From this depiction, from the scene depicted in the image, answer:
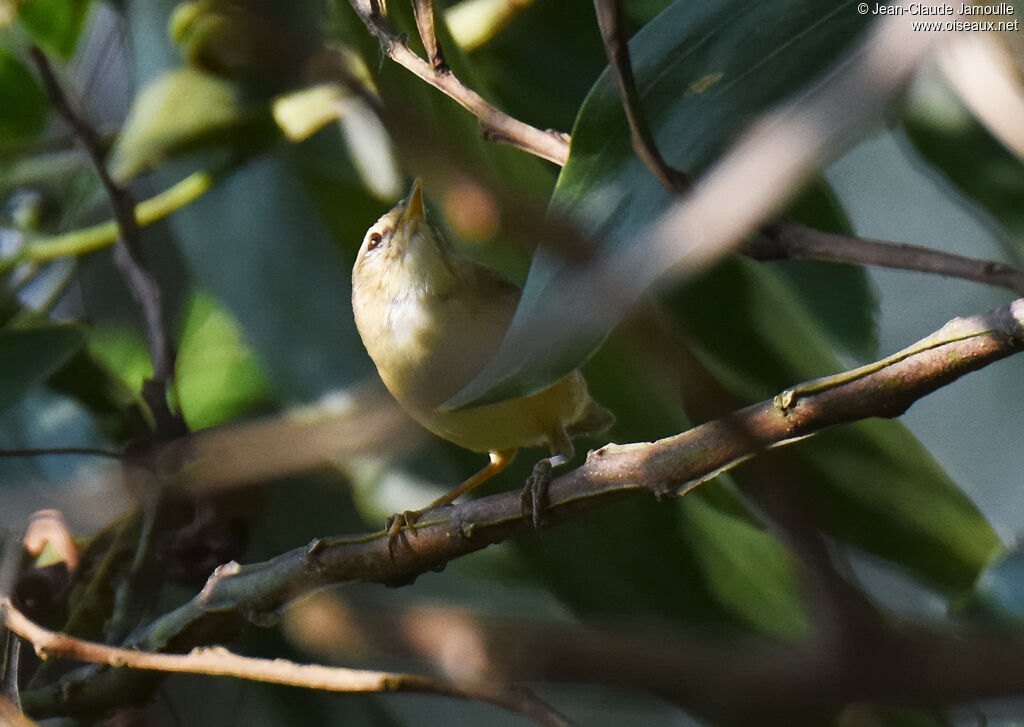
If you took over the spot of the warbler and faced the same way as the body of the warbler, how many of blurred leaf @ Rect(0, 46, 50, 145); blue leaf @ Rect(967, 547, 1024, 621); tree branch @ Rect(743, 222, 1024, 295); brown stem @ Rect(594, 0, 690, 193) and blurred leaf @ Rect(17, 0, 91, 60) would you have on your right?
2

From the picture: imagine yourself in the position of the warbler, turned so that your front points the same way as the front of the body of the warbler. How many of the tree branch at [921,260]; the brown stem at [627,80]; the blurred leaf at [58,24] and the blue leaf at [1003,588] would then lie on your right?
1

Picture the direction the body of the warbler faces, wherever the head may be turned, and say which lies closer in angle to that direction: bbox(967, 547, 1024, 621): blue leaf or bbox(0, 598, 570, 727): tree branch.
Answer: the tree branch

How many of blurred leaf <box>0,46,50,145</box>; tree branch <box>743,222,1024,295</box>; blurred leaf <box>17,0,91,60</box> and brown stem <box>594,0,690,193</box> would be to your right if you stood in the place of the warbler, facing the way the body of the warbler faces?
2

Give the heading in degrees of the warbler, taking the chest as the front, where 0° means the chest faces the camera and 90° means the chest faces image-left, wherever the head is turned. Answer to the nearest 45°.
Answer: approximately 45°

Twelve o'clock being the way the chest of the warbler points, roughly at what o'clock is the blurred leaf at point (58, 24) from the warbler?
The blurred leaf is roughly at 3 o'clock from the warbler.
